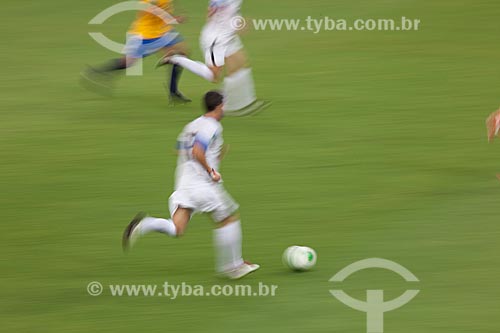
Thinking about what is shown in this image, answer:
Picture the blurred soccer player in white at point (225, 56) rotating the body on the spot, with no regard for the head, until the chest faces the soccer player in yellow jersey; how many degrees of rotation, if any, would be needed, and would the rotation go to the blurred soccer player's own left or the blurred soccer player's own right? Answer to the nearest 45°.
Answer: approximately 135° to the blurred soccer player's own left

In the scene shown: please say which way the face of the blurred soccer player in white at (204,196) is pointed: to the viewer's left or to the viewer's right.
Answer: to the viewer's right

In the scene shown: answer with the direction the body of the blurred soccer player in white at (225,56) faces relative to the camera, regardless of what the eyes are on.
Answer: to the viewer's right

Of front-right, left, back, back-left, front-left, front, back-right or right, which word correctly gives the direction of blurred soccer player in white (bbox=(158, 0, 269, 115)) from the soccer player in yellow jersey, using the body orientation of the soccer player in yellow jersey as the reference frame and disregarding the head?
front-right

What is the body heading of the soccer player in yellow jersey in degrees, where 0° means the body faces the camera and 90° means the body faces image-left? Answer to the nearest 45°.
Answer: approximately 270°

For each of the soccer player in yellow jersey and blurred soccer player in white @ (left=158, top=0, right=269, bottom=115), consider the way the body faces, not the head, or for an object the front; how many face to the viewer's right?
2

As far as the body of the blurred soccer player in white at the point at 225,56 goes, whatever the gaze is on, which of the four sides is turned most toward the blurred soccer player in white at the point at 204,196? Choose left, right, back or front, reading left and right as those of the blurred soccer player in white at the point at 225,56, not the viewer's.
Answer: right

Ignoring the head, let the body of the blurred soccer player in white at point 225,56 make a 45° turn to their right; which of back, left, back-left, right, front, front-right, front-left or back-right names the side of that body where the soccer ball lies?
front-right
